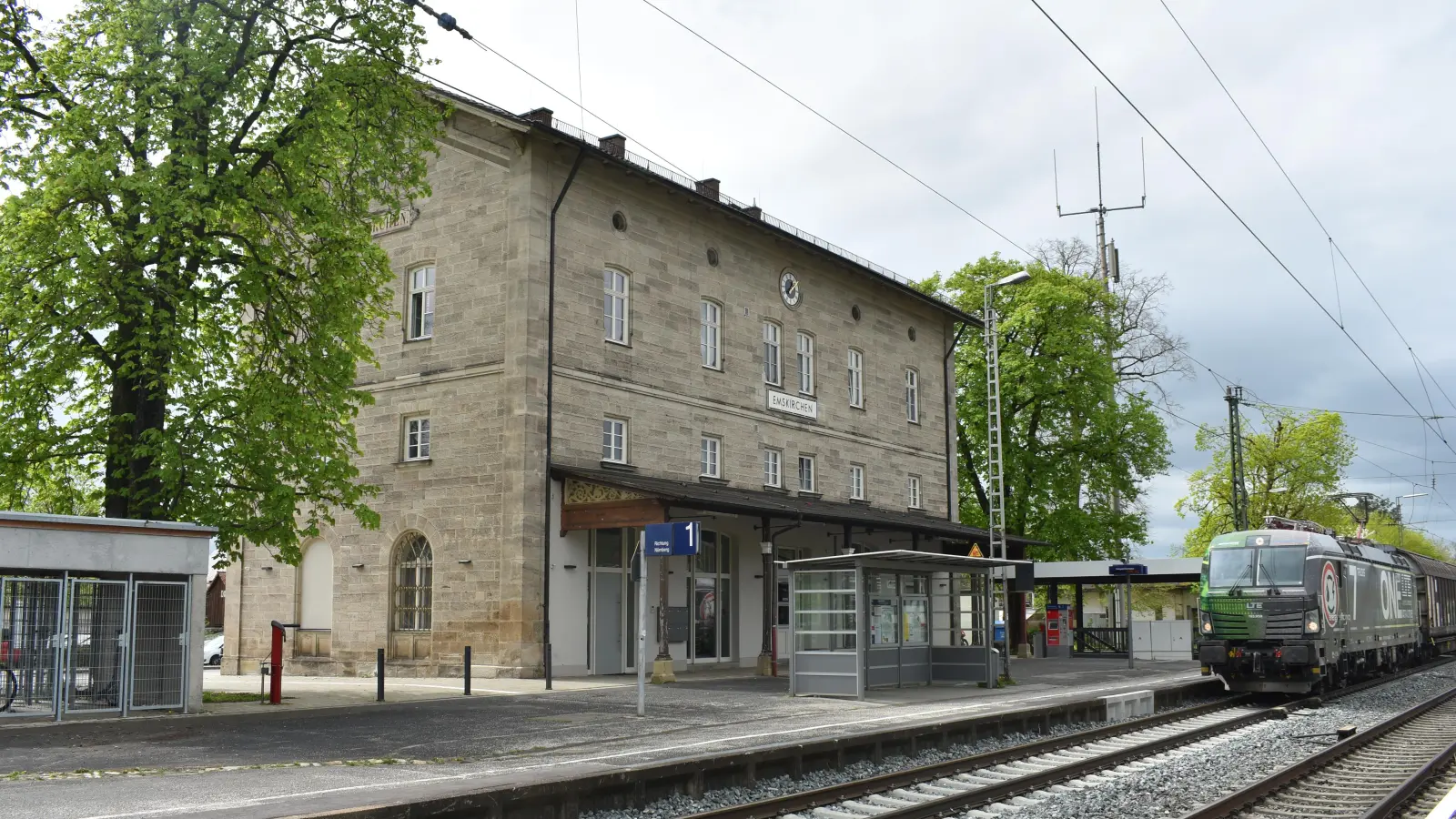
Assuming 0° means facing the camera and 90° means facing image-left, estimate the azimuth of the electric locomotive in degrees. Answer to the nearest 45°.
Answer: approximately 45°

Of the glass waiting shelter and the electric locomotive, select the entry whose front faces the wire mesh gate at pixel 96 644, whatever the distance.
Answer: the electric locomotive

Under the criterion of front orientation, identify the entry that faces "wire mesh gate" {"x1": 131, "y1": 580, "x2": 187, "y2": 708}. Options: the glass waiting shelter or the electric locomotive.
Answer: the electric locomotive

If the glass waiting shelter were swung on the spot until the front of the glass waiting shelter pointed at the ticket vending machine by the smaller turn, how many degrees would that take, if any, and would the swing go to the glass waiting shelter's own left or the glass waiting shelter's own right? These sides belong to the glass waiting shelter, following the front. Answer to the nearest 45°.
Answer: approximately 135° to the glass waiting shelter's own left

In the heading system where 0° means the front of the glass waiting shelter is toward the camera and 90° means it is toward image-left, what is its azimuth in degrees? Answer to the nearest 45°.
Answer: approximately 315°

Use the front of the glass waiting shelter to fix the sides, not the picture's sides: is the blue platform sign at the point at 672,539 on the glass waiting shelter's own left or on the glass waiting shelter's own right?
on the glass waiting shelter's own right

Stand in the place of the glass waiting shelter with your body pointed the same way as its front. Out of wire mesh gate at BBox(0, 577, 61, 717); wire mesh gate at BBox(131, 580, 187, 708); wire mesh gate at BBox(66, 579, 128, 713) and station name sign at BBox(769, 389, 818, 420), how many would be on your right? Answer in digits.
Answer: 3

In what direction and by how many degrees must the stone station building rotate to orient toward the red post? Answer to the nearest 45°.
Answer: approximately 90° to its right

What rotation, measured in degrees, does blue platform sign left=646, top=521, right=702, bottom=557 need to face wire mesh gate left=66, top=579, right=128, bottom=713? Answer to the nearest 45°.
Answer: approximately 45° to its right

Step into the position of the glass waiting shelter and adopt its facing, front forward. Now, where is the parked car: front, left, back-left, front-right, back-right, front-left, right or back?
back
